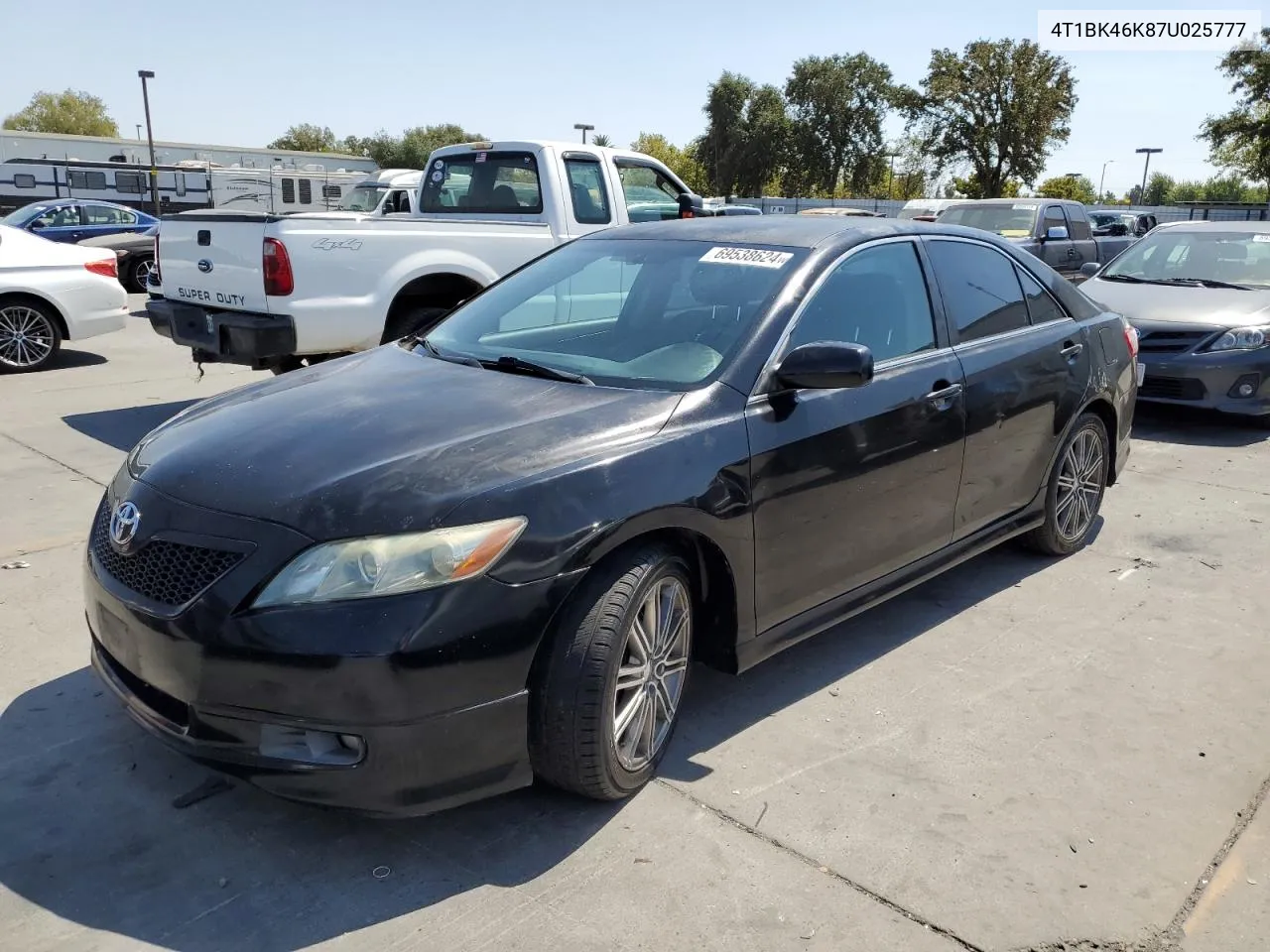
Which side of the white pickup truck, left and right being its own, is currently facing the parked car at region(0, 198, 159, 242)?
left

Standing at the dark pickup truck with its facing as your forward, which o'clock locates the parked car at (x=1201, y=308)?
The parked car is roughly at 10 o'clock from the dark pickup truck.

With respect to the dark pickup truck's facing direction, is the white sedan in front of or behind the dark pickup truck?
in front

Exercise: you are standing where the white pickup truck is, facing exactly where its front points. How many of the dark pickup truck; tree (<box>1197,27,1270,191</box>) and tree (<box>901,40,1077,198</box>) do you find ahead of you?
3

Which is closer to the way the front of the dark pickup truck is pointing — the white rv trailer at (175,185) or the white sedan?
the white sedan

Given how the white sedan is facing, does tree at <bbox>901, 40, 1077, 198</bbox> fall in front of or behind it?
behind

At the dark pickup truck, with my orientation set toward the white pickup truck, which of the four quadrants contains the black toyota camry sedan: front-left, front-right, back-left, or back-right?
front-left

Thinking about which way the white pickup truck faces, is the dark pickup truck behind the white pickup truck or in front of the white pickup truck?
in front

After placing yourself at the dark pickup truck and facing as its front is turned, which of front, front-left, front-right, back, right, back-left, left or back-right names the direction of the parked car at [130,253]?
front-right

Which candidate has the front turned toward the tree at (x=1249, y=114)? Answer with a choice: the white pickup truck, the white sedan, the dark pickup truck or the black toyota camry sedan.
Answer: the white pickup truck

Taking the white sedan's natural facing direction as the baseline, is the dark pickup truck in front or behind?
behind

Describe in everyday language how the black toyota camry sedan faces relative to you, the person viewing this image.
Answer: facing the viewer and to the left of the viewer

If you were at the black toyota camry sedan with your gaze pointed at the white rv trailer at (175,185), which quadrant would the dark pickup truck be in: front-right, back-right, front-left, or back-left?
front-right

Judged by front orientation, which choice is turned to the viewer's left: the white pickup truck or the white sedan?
the white sedan

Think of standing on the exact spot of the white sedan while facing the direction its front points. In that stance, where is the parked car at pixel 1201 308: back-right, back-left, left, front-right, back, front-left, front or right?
back-left

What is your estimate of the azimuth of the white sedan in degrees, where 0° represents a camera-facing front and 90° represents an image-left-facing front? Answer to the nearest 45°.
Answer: approximately 90°

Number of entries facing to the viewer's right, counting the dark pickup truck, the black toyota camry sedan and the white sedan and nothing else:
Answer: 0
